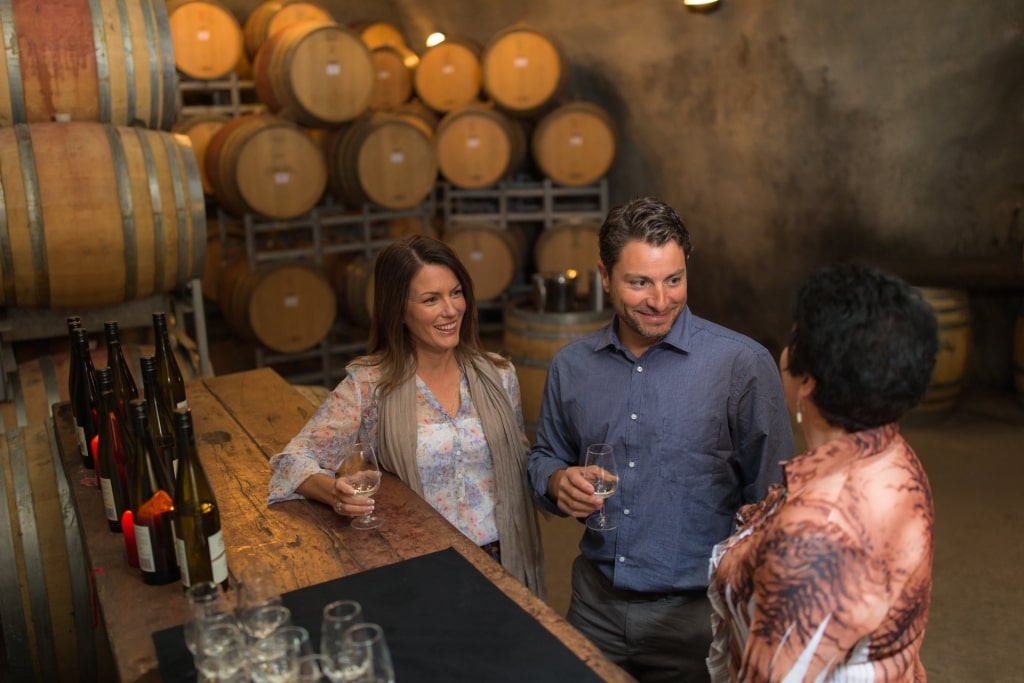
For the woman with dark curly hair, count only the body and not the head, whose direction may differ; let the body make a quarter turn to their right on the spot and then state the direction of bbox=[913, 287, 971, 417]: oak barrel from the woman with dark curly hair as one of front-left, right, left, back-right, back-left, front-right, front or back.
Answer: front-left

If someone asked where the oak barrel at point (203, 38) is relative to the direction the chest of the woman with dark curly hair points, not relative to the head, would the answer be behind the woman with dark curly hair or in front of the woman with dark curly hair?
in front

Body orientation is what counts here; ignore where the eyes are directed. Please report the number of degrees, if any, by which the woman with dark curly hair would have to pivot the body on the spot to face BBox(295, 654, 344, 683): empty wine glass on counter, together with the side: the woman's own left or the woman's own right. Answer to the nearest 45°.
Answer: approximately 90° to the woman's own left

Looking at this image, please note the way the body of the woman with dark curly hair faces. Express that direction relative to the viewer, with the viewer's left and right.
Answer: facing away from the viewer and to the left of the viewer

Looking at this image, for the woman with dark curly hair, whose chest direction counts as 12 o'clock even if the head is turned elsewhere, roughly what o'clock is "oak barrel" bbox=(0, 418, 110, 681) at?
The oak barrel is roughly at 11 o'clock from the woman with dark curly hair.

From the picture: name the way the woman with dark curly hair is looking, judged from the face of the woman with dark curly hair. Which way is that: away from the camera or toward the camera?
away from the camera

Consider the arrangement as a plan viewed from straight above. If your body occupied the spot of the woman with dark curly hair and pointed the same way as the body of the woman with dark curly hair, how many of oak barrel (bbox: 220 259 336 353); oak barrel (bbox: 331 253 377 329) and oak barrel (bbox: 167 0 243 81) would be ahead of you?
3

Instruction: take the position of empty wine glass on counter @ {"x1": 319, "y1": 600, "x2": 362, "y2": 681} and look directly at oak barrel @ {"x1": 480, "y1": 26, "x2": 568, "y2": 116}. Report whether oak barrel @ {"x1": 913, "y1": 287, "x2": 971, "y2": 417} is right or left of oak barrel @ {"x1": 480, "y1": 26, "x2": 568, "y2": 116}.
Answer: right

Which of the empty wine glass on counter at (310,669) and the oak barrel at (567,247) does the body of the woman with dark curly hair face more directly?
the oak barrel

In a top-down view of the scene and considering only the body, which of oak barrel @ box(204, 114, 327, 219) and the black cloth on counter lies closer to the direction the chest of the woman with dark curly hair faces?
the oak barrel

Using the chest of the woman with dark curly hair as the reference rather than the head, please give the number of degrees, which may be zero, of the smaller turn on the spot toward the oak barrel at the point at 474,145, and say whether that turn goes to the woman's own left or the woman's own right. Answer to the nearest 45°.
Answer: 0° — they already face it

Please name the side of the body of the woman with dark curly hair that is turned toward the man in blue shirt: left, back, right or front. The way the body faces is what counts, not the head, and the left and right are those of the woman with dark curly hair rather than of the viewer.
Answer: front

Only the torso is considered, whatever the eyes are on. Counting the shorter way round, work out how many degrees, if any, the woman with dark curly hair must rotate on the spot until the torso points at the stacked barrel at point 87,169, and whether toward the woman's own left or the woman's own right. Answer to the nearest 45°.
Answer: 0° — they already face it

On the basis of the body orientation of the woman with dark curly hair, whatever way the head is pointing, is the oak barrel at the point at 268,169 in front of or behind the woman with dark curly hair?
in front

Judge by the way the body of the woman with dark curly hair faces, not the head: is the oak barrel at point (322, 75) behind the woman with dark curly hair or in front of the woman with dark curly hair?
in front
